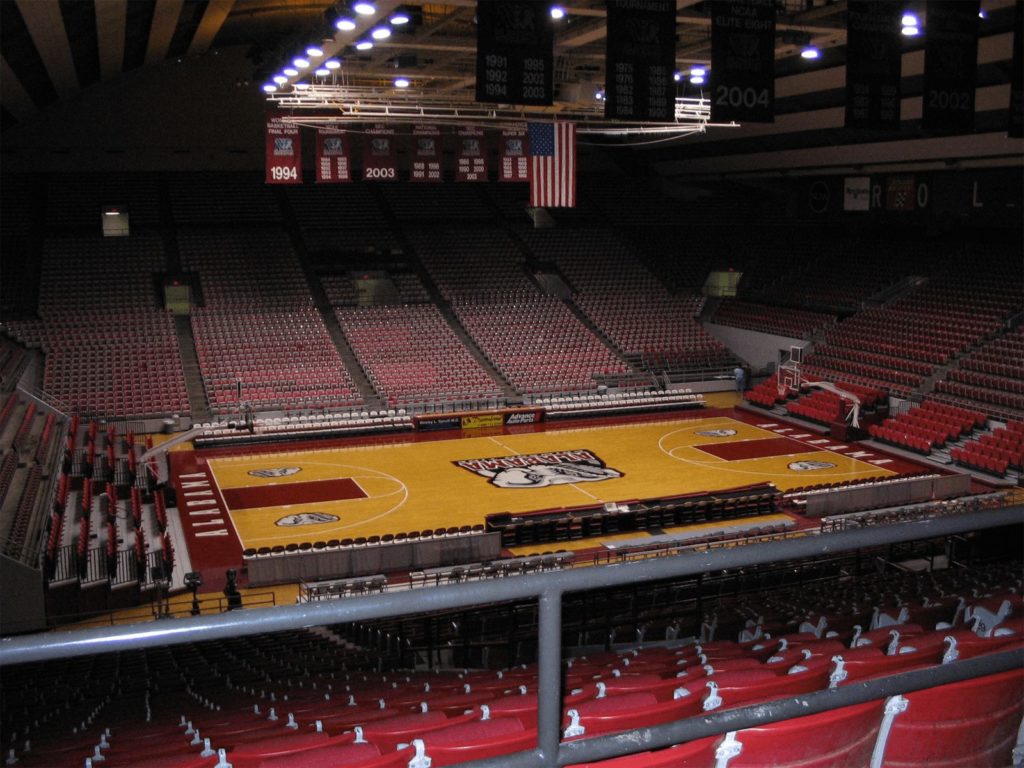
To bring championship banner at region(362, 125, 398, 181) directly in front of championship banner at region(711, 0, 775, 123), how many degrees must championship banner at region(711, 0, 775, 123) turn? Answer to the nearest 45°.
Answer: approximately 135° to its right

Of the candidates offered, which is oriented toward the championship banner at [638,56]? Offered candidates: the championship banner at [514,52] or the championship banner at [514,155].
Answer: the championship banner at [514,155]

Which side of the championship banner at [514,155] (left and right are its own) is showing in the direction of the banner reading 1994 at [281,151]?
right

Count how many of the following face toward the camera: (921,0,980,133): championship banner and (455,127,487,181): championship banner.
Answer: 2

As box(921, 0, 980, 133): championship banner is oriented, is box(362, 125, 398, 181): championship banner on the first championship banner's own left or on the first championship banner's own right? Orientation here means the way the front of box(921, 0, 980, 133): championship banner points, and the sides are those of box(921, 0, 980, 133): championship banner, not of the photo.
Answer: on the first championship banner's own right

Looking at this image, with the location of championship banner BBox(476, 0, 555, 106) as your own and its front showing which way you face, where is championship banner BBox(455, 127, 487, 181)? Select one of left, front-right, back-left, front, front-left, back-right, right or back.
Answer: back

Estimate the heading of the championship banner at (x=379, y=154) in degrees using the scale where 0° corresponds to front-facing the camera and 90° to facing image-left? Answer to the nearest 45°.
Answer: approximately 0°

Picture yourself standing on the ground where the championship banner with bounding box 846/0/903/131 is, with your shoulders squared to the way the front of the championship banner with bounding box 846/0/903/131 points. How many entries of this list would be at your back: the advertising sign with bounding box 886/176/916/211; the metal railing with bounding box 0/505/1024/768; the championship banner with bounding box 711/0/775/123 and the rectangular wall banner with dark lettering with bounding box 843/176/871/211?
2

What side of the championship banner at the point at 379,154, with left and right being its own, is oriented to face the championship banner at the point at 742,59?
front

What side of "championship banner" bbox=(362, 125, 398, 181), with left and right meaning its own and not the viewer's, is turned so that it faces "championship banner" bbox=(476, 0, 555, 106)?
front

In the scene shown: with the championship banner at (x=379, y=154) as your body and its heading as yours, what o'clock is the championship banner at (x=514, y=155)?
the championship banner at (x=514, y=155) is roughly at 10 o'clock from the championship banner at (x=379, y=154).

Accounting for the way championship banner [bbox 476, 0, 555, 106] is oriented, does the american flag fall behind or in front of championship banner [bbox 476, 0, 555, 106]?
behind
